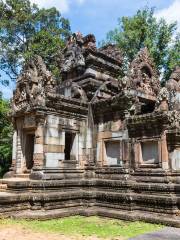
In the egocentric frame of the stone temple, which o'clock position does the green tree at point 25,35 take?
The green tree is roughly at 4 o'clock from the stone temple.

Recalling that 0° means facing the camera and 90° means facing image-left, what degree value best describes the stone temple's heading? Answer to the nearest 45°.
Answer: approximately 45°

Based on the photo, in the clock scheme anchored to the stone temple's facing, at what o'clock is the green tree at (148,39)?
The green tree is roughly at 5 o'clock from the stone temple.
